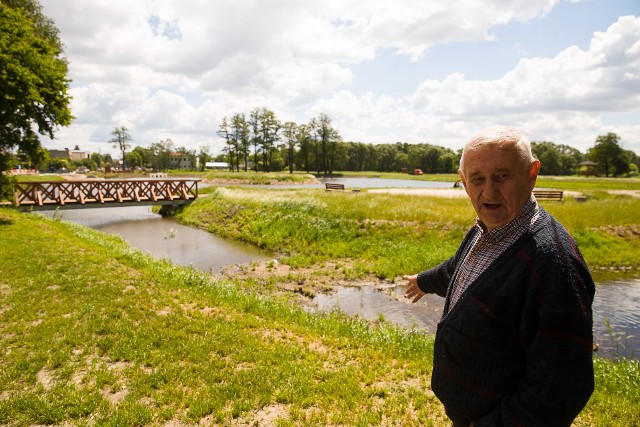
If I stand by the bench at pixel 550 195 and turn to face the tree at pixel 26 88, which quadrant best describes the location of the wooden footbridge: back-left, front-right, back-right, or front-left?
front-right

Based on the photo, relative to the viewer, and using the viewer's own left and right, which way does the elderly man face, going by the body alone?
facing the viewer and to the left of the viewer

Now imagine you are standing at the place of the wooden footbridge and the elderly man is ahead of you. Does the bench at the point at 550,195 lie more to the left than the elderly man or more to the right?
left

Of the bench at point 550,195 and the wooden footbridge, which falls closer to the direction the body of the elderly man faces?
the wooden footbridge

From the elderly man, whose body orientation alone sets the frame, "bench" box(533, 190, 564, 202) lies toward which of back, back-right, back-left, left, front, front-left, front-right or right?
back-right

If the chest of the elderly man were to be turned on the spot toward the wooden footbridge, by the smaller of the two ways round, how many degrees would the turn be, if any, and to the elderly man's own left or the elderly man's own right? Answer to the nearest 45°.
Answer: approximately 90° to the elderly man's own right
